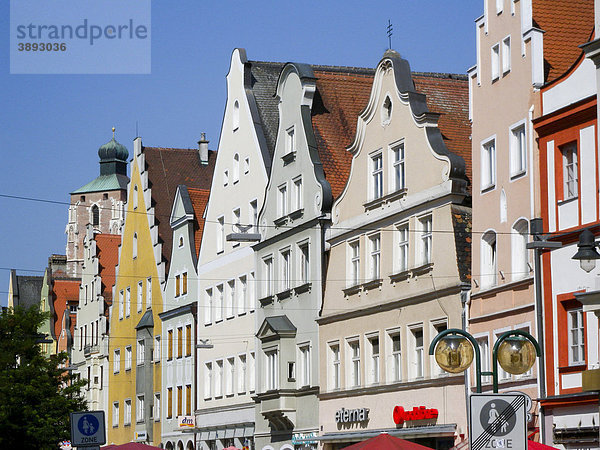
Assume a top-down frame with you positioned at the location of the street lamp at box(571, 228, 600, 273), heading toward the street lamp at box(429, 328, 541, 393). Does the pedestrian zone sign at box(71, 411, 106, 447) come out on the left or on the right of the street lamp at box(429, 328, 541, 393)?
right

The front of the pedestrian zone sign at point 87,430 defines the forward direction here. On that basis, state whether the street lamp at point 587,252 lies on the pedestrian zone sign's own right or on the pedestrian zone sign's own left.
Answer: on the pedestrian zone sign's own left

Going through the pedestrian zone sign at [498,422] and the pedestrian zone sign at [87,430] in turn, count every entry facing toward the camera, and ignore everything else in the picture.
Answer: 2

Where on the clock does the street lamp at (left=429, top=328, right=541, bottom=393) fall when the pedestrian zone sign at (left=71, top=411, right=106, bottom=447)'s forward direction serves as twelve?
The street lamp is roughly at 10 o'clock from the pedestrian zone sign.

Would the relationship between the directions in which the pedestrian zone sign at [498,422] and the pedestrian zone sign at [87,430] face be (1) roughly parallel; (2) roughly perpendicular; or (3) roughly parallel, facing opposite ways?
roughly parallel

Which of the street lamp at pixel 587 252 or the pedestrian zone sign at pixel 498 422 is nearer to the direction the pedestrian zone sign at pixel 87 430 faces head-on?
the pedestrian zone sign

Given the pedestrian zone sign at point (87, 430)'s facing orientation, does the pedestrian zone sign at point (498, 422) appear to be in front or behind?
in front

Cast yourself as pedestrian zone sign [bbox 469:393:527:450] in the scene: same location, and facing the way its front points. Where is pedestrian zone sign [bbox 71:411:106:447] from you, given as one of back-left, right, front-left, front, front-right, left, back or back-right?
back-right

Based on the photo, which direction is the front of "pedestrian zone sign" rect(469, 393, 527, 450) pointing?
toward the camera
